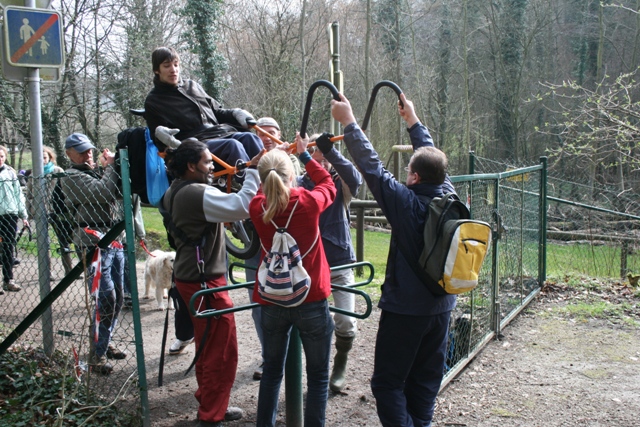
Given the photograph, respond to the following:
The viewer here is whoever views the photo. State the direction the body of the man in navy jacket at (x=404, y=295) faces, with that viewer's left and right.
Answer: facing away from the viewer and to the left of the viewer

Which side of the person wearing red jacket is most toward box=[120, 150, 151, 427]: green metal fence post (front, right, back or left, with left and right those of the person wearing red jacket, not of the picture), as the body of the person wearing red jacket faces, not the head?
left

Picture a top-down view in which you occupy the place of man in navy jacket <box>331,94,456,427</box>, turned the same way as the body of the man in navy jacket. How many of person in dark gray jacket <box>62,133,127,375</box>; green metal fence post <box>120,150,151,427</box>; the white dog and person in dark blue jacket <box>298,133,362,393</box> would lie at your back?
0

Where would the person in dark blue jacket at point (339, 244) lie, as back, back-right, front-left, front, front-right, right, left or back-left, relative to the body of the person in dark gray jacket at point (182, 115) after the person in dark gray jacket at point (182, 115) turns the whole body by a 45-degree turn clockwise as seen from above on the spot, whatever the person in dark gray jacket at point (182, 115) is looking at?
left

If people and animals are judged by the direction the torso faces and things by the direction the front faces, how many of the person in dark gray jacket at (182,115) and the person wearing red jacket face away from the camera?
1

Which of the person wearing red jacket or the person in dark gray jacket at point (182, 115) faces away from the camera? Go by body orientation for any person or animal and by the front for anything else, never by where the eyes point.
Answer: the person wearing red jacket

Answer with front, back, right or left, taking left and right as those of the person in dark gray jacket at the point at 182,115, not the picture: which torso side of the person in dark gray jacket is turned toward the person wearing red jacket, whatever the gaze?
front

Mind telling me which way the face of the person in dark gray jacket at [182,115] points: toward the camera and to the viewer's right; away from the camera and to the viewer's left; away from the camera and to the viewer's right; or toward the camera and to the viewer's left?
toward the camera and to the viewer's right

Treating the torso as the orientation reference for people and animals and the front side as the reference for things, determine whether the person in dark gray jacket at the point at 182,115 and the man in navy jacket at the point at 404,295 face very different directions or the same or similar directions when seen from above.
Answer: very different directions

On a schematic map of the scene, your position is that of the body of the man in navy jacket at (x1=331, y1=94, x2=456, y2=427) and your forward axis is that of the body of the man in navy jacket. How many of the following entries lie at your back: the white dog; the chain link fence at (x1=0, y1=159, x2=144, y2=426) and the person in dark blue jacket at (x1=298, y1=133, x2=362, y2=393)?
0

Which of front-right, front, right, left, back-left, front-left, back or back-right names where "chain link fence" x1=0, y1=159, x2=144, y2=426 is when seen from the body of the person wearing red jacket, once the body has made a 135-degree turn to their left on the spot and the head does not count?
right

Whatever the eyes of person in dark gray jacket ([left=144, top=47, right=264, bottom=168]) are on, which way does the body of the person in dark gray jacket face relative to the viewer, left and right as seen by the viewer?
facing the viewer and to the right of the viewer

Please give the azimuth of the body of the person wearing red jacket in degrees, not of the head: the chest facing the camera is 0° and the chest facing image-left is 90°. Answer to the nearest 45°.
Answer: approximately 180°

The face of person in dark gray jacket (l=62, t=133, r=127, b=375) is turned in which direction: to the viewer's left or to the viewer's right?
to the viewer's right

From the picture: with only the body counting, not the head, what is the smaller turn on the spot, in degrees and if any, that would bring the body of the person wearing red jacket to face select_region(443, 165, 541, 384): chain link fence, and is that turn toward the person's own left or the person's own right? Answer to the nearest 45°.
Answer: approximately 45° to the person's own right

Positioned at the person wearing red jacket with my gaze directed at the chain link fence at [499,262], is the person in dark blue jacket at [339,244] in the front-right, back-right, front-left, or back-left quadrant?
front-left

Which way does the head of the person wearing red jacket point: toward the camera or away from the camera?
away from the camera

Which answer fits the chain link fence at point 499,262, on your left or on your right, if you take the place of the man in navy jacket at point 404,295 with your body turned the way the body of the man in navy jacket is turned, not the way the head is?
on your right
